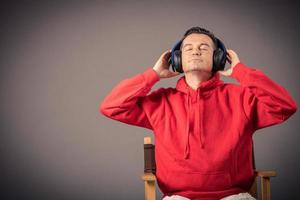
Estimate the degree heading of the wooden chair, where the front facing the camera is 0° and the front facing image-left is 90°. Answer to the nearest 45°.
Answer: approximately 0°
